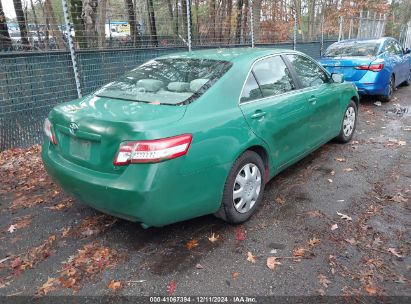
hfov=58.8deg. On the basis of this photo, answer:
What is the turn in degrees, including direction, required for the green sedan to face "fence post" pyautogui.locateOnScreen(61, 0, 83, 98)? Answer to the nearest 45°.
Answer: approximately 90° to its left

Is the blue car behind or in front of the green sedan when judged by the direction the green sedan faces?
in front

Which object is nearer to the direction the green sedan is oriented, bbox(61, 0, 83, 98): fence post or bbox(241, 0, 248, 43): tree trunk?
the tree trunk

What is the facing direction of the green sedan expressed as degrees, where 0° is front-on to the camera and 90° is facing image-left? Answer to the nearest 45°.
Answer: approximately 225°

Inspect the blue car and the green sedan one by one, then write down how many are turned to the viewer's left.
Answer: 0

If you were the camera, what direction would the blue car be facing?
facing away from the viewer and to the right of the viewer

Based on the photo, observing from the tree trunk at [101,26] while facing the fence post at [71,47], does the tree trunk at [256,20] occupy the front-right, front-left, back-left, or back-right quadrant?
back-left

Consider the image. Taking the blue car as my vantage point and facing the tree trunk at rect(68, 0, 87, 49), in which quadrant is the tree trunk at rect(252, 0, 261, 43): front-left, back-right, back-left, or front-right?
front-right

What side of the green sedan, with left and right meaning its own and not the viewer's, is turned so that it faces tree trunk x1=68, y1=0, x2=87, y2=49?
left

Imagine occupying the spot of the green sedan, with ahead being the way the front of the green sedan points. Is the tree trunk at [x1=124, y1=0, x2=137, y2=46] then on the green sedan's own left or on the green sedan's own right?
on the green sedan's own left

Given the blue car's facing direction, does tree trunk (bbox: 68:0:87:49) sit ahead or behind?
behind

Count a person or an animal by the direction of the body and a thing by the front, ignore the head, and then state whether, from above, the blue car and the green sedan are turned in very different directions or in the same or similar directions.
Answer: same or similar directions
